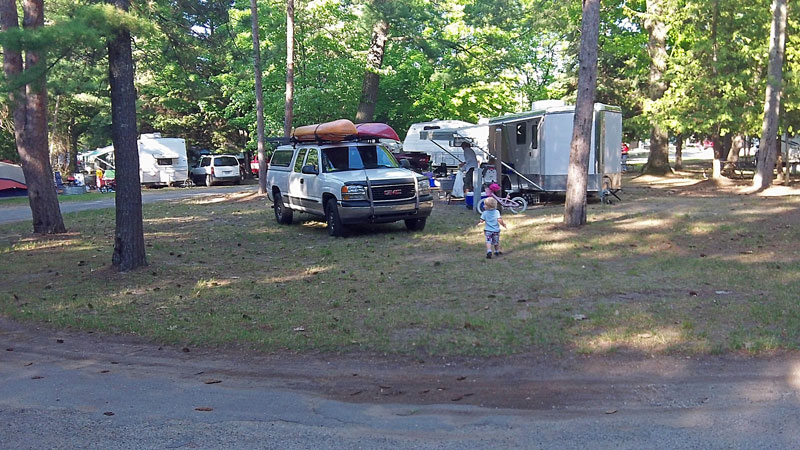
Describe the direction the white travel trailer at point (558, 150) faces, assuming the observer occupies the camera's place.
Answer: facing the viewer and to the right of the viewer

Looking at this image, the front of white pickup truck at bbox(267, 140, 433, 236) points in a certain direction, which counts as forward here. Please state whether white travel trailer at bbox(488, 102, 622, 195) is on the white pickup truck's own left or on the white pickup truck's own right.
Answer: on the white pickup truck's own left

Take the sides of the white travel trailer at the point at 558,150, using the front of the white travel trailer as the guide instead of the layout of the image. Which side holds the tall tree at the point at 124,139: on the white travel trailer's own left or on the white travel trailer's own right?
on the white travel trailer's own right

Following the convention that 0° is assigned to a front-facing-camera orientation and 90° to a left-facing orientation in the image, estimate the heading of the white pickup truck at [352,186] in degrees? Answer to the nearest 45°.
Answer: approximately 315°

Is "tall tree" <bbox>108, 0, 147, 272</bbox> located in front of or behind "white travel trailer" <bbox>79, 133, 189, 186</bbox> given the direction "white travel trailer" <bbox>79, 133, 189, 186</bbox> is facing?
in front

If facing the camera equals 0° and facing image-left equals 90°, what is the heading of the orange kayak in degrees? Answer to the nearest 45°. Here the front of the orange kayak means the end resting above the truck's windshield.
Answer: approximately 315°

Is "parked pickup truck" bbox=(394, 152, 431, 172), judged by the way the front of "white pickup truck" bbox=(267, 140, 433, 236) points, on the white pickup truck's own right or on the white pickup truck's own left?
on the white pickup truck's own left

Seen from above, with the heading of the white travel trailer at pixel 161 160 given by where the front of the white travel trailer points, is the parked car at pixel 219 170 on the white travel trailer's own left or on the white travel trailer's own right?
on the white travel trailer's own left
